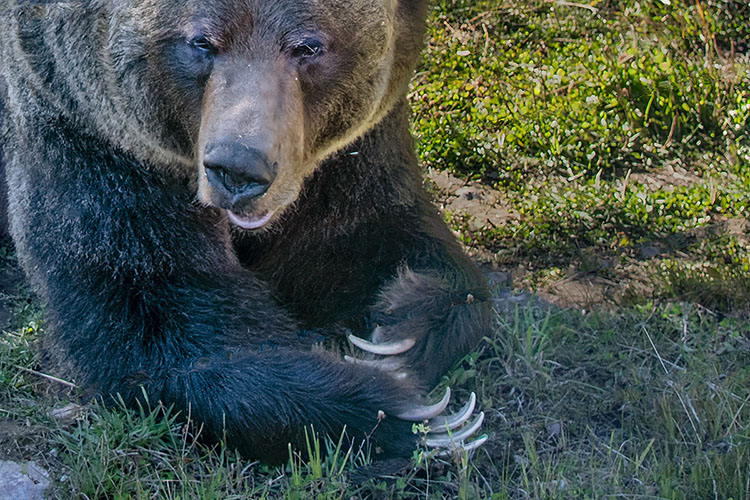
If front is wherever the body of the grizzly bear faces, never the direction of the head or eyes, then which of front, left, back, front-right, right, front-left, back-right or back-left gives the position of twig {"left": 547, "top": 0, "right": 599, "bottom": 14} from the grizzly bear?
back-left

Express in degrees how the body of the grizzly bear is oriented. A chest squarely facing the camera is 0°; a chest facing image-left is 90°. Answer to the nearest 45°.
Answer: approximately 0°
